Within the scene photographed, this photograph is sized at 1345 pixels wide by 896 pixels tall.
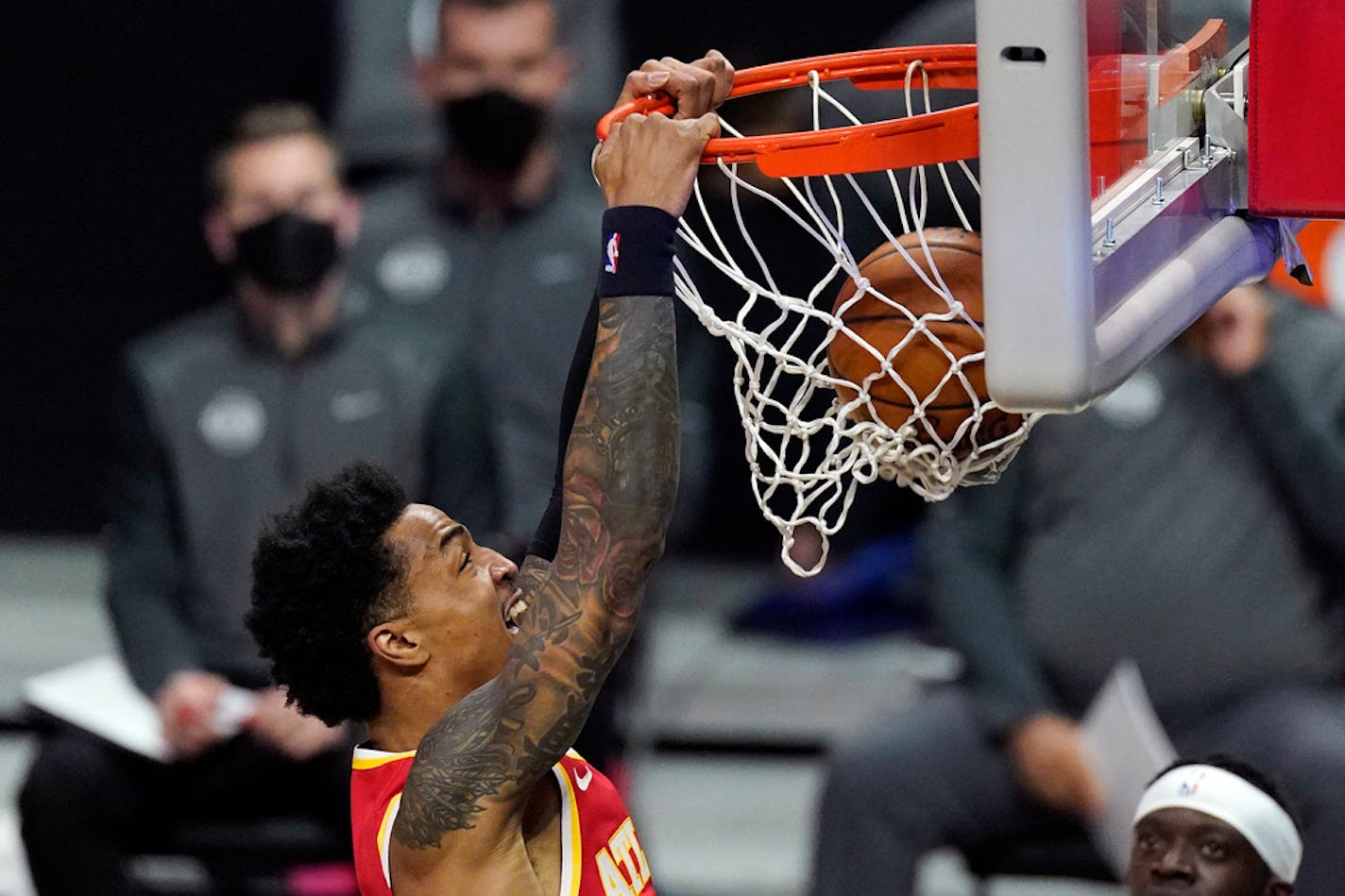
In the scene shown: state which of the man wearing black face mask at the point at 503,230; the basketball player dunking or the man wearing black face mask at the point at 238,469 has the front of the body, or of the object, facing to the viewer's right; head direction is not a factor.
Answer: the basketball player dunking

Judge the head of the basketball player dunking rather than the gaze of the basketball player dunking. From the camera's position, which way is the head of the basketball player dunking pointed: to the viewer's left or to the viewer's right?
to the viewer's right

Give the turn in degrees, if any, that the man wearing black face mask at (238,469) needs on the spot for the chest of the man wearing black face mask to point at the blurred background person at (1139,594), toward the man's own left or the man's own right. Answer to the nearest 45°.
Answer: approximately 45° to the man's own left

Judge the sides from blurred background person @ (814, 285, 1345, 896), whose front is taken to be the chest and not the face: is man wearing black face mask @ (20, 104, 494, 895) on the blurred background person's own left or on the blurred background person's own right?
on the blurred background person's own right

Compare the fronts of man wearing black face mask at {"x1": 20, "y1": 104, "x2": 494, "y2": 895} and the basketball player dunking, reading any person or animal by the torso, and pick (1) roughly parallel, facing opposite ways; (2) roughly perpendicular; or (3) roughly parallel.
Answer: roughly perpendicular

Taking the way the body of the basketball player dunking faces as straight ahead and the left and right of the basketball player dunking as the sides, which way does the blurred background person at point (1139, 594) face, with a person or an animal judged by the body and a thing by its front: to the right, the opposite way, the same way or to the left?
to the right

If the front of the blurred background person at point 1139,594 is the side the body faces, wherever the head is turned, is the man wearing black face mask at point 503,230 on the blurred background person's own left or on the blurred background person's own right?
on the blurred background person's own right

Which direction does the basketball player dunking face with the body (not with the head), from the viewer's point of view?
to the viewer's right

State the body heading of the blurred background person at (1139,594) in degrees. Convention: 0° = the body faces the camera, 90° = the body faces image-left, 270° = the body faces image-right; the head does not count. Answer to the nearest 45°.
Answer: approximately 0°

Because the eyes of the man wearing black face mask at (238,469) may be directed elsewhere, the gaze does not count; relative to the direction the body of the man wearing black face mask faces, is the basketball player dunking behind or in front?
in front

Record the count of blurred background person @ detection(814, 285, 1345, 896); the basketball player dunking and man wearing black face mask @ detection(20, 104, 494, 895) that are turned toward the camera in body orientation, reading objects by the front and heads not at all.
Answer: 2
